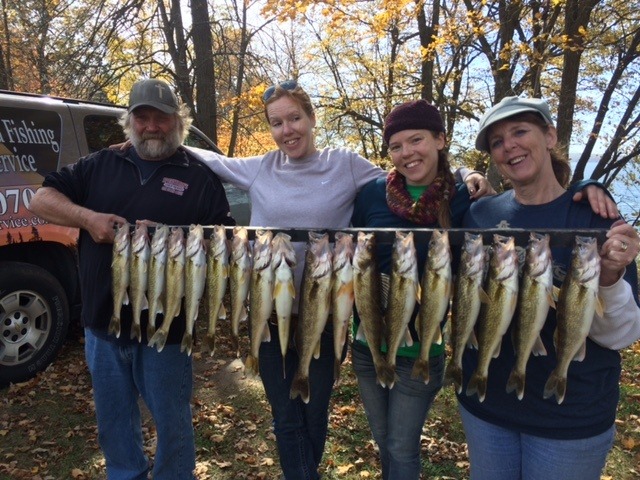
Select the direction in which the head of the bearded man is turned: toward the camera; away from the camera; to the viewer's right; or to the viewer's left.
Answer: toward the camera

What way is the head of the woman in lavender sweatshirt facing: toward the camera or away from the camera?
toward the camera

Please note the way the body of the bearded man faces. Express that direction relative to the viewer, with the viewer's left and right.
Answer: facing the viewer

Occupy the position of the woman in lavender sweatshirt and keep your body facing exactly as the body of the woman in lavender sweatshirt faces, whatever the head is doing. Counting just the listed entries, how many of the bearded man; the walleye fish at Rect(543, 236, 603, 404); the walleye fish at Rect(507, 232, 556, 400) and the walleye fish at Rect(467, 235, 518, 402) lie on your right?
1

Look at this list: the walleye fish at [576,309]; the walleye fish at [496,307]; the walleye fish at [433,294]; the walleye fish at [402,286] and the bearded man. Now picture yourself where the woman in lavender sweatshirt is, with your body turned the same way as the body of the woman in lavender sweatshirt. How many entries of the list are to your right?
1

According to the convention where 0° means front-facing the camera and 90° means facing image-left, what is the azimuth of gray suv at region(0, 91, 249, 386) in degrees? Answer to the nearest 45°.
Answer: approximately 225°

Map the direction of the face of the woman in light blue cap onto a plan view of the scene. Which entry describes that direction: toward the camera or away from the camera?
toward the camera

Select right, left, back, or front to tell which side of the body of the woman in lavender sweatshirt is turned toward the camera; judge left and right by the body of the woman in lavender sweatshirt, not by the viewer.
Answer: front

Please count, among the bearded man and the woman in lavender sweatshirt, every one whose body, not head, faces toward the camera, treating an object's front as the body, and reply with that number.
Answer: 2

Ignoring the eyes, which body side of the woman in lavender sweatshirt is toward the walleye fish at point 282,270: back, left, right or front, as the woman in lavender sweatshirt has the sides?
front

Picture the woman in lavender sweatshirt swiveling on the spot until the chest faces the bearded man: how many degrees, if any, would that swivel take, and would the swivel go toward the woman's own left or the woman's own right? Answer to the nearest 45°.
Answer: approximately 90° to the woman's own right

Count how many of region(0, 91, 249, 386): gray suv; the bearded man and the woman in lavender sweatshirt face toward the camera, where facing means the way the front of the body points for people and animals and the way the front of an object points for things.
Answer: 2

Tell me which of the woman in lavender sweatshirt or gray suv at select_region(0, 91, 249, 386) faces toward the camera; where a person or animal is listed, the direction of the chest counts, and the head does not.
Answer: the woman in lavender sweatshirt
